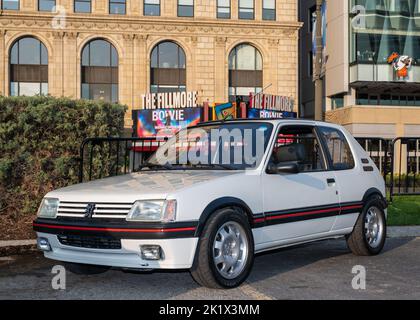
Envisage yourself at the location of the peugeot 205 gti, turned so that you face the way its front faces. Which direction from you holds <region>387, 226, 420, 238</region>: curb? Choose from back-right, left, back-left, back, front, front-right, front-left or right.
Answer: back

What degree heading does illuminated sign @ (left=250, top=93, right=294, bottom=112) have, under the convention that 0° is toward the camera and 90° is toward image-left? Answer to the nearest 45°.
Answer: approximately 315°

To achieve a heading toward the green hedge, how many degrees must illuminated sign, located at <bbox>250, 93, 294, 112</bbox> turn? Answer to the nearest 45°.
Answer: approximately 45° to its right

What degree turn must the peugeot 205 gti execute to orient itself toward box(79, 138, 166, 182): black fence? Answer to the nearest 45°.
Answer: approximately 90° to its right

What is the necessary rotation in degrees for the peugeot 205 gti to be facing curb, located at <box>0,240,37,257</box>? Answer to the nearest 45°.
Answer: approximately 90° to its right

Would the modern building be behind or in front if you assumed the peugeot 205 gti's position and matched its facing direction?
behind

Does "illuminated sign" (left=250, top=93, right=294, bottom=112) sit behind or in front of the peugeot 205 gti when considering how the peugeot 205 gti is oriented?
behind

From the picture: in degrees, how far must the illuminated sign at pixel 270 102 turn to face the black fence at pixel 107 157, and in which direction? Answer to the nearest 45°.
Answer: approximately 45° to its right

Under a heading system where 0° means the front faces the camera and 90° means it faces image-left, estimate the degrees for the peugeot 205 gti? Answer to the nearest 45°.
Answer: approximately 45°
